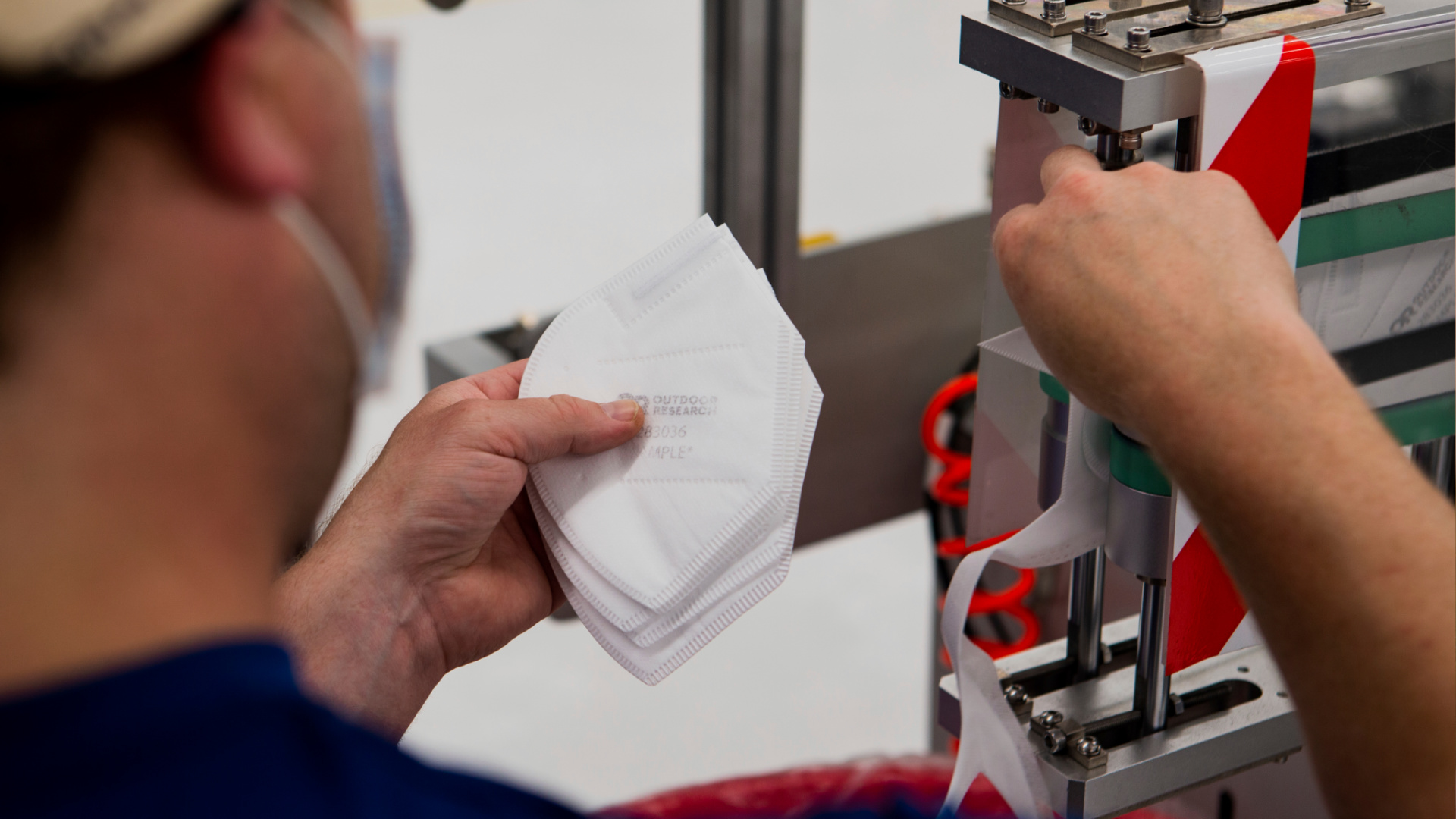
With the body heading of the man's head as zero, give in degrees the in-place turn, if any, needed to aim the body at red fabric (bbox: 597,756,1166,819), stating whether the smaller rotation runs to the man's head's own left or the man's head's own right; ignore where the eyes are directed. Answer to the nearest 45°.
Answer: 0° — they already face it

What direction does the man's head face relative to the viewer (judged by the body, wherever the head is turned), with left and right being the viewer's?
facing away from the viewer and to the right of the viewer
